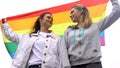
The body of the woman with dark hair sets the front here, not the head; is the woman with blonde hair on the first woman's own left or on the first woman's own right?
on the first woman's own left

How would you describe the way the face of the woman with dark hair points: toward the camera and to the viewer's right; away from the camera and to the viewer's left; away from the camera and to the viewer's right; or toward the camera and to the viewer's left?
toward the camera and to the viewer's right

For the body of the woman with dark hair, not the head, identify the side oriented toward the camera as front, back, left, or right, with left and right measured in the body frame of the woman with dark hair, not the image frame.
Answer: front
